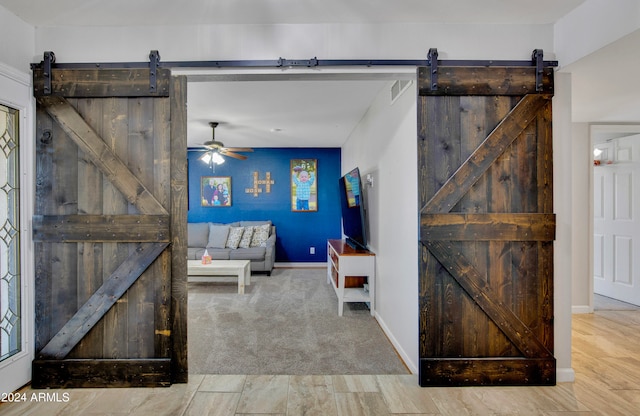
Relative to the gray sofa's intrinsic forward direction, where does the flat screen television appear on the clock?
The flat screen television is roughly at 11 o'clock from the gray sofa.

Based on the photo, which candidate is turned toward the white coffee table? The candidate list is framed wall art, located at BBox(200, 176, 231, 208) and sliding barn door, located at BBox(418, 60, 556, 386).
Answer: the framed wall art

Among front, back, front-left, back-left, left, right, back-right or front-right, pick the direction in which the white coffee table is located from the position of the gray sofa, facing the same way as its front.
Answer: front

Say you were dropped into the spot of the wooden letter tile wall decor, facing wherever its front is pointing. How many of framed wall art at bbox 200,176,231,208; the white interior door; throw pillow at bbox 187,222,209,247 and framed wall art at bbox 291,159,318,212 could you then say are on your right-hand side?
2

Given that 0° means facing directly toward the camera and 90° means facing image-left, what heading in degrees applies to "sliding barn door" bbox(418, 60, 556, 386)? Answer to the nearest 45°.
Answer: approximately 0°

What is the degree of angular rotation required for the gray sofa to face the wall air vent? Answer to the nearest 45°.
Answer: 0° — it already faces it

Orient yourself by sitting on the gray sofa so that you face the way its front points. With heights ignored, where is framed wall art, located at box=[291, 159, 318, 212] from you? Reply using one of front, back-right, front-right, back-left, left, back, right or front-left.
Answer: left

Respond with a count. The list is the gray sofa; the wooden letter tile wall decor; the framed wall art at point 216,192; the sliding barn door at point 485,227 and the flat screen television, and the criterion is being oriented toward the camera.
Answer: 4

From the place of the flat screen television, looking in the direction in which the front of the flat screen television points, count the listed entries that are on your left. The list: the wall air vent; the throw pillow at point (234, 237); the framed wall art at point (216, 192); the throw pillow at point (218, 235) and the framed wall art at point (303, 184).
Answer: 1

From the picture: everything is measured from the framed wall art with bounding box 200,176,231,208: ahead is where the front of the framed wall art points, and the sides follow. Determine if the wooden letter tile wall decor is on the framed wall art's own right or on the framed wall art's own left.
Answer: on the framed wall art's own left

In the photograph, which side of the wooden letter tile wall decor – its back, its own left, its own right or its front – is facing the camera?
front

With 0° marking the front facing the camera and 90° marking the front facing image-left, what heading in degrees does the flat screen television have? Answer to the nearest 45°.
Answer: approximately 90°
